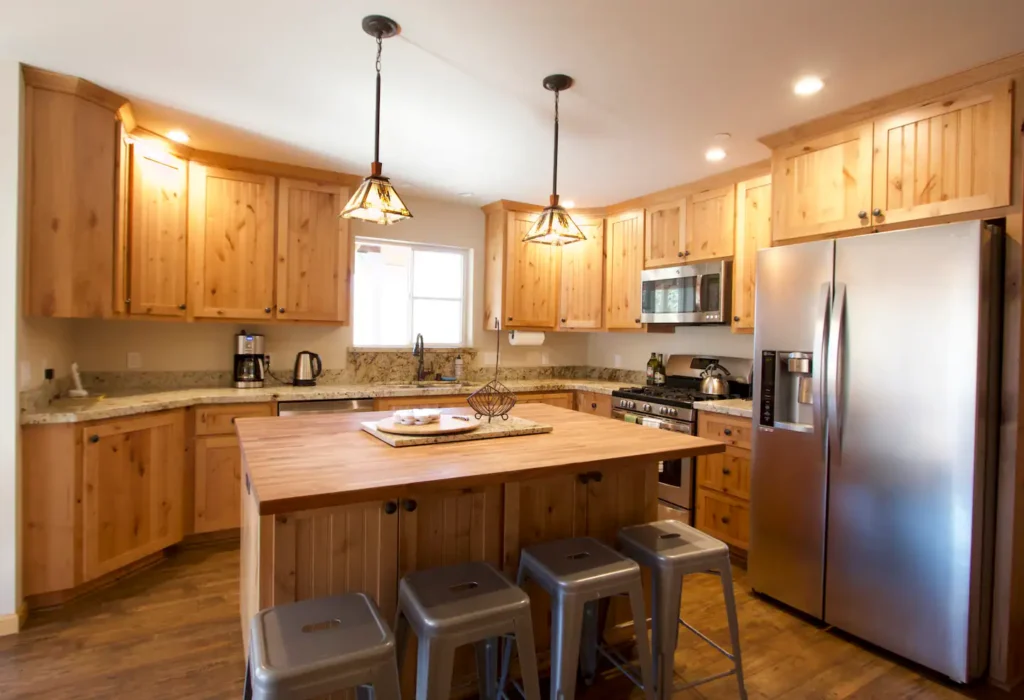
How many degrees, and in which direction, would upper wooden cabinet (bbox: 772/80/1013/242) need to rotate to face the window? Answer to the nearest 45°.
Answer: approximately 45° to its right

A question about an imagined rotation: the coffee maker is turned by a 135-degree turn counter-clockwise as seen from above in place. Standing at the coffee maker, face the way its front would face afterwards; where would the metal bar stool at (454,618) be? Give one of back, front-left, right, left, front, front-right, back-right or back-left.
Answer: back-right

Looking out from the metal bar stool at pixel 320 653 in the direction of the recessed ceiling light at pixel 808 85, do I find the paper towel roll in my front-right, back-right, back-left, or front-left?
front-left

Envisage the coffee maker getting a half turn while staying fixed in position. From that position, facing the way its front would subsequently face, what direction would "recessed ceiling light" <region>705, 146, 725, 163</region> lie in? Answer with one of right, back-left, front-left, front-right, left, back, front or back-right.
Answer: back-right

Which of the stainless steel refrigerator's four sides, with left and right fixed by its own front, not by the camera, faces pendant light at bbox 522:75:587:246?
front

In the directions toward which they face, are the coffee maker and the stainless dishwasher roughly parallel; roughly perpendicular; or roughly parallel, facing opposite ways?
roughly parallel

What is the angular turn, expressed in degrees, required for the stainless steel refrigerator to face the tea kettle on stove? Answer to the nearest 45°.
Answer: approximately 90° to its right

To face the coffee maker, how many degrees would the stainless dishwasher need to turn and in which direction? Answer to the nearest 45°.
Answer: approximately 135° to its right

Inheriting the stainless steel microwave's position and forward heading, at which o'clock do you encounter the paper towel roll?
The paper towel roll is roughly at 2 o'clock from the stainless steel microwave.

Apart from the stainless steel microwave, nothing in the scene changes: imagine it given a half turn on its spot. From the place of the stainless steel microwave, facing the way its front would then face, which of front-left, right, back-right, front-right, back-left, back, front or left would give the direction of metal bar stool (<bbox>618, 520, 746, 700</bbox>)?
back-right

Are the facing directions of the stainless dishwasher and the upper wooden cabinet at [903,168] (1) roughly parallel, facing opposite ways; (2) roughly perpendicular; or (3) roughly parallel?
roughly perpendicular

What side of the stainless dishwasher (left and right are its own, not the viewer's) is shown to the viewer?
front

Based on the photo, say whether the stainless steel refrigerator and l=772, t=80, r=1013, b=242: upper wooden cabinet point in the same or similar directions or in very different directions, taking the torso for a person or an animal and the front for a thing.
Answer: same or similar directions

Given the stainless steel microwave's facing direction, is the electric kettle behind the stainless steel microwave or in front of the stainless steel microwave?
in front

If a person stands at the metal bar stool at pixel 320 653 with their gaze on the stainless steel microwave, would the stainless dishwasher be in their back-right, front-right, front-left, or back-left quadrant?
front-left

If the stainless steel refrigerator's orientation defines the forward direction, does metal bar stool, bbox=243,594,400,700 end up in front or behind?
in front

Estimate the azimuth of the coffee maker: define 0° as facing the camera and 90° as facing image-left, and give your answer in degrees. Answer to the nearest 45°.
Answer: approximately 0°

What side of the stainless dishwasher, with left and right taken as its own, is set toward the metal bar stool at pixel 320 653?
front

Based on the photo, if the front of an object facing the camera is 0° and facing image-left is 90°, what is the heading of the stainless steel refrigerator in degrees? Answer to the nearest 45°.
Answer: approximately 45°

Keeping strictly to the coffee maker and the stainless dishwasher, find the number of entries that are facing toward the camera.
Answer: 2
